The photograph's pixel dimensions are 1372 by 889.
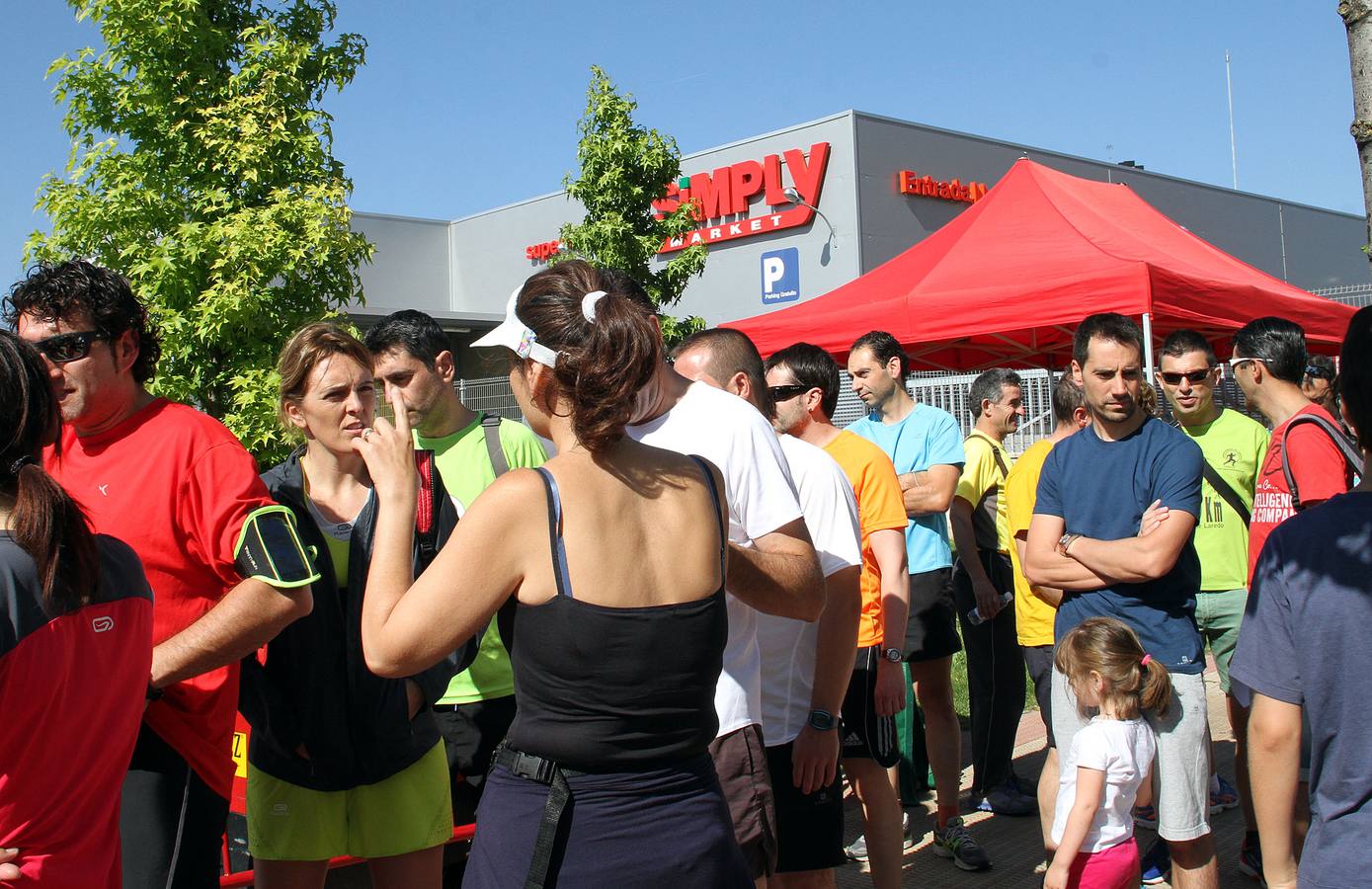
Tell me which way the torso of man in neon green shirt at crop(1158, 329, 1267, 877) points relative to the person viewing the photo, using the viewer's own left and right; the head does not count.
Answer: facing the viewer

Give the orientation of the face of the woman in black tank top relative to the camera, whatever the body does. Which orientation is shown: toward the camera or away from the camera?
away from the camera

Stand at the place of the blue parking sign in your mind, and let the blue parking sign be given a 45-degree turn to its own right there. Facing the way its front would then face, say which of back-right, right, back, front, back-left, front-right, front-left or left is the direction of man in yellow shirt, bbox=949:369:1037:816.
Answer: left

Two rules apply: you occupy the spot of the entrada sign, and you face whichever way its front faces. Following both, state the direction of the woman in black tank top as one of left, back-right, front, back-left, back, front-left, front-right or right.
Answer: front-right

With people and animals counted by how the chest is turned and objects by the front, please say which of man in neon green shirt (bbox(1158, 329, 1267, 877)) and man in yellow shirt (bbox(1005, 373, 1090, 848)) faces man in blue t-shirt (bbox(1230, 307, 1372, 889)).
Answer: the man in neon green shirt

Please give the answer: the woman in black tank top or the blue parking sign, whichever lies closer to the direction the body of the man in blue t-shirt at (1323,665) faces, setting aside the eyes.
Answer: the blue parking sign

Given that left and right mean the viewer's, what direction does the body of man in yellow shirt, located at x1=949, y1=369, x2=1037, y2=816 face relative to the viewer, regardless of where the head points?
facing to the right of the viewer

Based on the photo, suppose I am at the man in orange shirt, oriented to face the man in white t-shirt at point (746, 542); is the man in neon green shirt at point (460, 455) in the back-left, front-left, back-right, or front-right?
front-right

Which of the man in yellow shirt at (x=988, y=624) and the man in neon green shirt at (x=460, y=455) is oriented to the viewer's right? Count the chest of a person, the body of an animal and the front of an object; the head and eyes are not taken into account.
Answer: the man in yellow shirt

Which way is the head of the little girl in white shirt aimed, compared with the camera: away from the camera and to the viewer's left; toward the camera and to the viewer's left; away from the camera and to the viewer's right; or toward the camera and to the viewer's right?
away from the camera and to the viewer's left

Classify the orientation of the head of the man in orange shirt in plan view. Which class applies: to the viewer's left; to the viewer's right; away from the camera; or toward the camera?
to the viewer's left

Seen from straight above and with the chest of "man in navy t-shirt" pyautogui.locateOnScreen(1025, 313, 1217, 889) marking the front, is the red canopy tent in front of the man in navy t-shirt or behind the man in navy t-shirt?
behind

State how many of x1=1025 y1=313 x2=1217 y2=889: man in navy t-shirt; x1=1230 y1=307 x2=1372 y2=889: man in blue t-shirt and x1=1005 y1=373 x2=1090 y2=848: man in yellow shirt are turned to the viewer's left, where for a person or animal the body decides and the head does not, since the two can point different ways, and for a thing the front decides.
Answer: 0

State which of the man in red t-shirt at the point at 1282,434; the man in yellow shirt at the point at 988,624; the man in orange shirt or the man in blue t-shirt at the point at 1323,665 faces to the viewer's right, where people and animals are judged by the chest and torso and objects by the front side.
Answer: the man in yellow shirt

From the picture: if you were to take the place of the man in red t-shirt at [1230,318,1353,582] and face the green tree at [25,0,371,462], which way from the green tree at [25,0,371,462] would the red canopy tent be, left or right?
right

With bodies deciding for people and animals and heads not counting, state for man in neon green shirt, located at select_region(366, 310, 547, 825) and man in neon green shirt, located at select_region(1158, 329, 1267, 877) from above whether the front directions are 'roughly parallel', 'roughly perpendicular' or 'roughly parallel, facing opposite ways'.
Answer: roughly parallel

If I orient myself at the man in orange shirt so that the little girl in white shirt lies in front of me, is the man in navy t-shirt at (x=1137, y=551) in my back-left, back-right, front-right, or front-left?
front-left

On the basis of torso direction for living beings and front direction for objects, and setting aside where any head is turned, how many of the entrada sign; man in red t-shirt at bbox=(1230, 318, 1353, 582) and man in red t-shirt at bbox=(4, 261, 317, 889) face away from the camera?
0

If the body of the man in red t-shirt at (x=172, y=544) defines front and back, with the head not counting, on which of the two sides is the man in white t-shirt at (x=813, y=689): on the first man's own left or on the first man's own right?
on the first man's own left

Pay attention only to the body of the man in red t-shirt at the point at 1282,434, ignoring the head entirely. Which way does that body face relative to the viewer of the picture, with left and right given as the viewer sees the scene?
facing the viewer and to the left of the viewer
